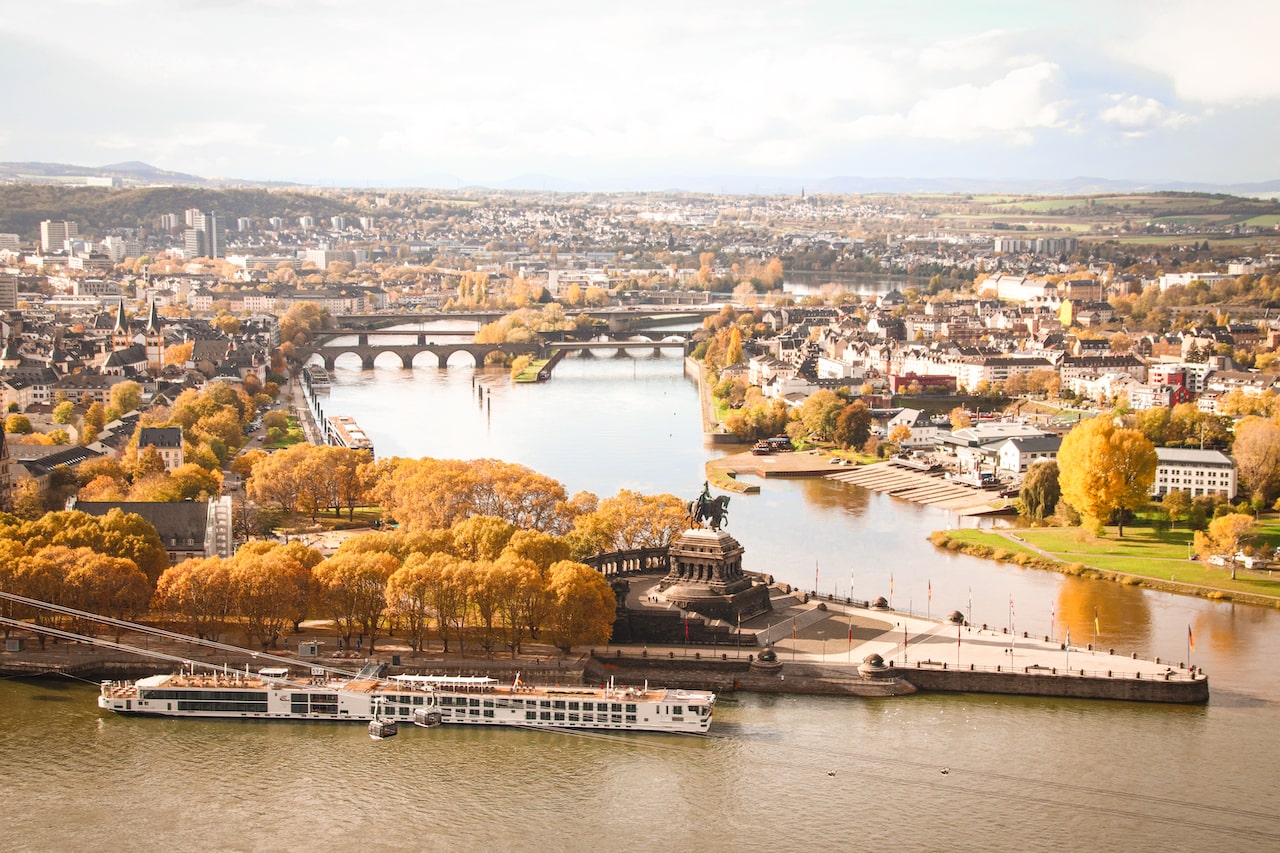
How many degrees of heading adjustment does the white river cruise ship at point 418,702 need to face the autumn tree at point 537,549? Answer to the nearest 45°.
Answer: approximately 135° to its right

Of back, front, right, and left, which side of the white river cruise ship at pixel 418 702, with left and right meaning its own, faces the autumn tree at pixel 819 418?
right

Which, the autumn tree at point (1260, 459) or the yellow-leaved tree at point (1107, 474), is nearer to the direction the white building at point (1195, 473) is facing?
the yellow-leaved tree

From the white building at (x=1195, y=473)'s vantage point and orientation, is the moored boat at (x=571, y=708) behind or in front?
in front

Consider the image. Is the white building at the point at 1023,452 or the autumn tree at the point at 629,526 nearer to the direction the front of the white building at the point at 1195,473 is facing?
the autumn tree

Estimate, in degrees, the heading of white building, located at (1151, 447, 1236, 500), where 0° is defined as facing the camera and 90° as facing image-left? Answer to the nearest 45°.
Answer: approximately 0°

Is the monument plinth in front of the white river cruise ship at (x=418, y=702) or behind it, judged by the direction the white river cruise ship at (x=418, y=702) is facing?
behind

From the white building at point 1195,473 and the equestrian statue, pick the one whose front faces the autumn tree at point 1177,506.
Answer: the white building

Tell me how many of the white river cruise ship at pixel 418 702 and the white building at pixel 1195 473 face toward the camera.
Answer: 1

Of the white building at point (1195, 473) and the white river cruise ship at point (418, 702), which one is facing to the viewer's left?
the white river cruise ship

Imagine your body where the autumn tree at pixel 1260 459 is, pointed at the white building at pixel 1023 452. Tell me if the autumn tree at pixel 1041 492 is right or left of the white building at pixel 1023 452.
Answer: left

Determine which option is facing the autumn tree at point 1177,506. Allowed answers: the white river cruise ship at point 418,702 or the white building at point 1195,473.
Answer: the white building

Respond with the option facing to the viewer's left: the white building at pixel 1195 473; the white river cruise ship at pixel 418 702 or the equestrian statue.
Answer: the white river cruise ship

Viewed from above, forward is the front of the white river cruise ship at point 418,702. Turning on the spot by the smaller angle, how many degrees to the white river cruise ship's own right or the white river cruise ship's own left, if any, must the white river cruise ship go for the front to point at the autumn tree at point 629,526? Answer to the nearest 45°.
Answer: approximately 135° to the white river cruise ship's own right
